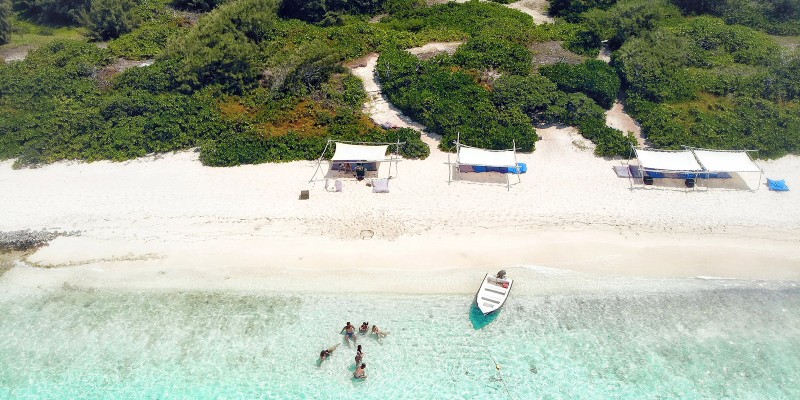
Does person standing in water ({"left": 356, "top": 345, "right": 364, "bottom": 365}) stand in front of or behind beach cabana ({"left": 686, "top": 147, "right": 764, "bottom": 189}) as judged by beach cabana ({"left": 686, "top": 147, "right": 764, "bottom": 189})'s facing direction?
in front

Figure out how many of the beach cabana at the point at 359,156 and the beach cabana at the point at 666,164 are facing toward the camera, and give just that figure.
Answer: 2

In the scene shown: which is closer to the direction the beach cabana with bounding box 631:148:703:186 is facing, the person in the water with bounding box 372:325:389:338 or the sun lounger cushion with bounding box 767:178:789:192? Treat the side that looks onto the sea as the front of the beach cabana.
the person in the water

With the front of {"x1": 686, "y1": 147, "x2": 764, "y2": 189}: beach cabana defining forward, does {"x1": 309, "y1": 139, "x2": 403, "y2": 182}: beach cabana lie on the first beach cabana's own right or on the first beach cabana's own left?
on the first beach cabana's own right

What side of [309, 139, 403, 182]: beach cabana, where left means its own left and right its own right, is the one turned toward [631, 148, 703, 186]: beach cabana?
left

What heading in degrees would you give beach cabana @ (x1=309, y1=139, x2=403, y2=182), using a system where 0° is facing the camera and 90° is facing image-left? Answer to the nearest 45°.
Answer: approximately 0°

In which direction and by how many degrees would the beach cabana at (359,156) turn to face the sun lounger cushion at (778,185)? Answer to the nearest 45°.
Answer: approximately 90° to its left
